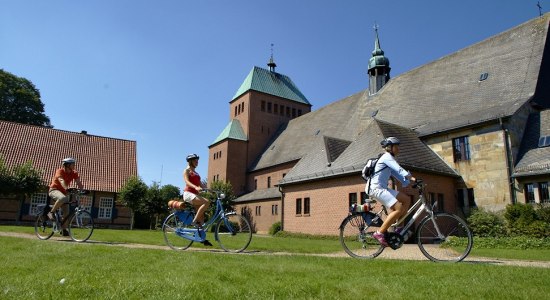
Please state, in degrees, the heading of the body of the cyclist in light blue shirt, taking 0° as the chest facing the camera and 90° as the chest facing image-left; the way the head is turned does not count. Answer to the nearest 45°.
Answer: approximately 270°

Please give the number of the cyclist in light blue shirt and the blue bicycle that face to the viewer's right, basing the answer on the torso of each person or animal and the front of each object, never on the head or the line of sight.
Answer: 2

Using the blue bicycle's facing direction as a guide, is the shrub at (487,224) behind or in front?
in front

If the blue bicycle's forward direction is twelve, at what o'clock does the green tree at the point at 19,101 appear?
The green tree is roughly at 8 o'clock from the blue bicycle.

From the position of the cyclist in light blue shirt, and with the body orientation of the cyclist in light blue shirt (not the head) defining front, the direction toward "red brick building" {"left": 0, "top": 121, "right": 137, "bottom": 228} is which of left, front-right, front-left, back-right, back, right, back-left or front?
back-left

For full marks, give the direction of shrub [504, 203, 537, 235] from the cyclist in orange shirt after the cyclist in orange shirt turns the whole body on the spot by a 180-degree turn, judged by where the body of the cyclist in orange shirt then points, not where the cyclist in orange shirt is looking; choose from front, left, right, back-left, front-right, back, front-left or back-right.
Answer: back-right

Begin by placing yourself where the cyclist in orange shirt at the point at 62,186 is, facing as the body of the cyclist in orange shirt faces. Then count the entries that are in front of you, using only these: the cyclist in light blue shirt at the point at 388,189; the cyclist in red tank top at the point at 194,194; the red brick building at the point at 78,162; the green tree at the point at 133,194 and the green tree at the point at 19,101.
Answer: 2
